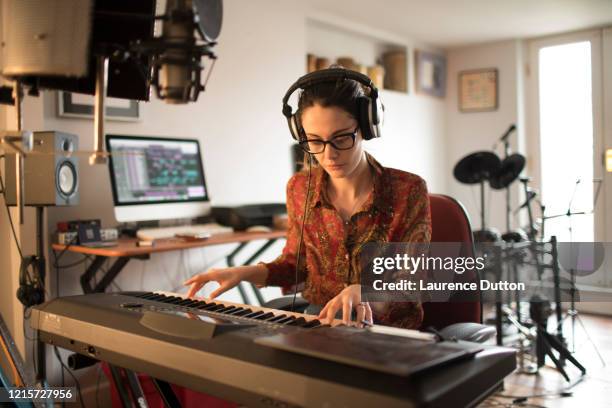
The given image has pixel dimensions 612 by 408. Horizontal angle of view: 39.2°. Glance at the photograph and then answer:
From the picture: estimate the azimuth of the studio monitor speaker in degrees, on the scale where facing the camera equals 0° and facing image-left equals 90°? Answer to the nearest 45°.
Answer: approximately 315°

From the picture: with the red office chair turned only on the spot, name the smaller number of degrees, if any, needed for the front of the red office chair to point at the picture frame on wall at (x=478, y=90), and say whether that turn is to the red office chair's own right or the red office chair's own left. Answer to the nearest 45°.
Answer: approximately 135° to the red office chair's own right

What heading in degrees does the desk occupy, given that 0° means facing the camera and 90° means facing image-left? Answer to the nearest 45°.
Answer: approximately 315°

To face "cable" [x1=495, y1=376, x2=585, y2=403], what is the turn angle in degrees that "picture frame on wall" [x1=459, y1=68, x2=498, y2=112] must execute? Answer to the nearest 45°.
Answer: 0° — it already faces it

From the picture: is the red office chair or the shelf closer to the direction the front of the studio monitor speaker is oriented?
the red office chair

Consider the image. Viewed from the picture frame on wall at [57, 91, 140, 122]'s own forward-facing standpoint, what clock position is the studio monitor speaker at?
The studio monitor speaker is roughly at 2 o'clock from the picture frame on wall.

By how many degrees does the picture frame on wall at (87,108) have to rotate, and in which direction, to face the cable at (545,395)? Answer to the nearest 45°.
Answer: approximately 45° to its left

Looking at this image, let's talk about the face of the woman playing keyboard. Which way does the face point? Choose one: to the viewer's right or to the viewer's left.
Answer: to the viewer's left
